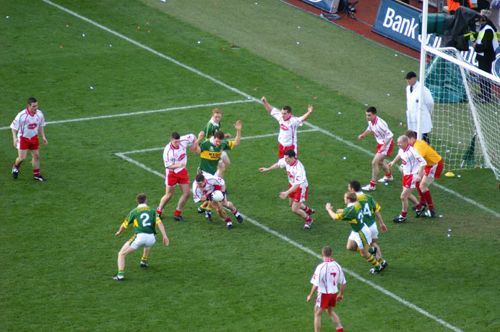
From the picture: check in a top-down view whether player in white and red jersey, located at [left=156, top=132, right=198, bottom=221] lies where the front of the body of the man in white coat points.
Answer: yes

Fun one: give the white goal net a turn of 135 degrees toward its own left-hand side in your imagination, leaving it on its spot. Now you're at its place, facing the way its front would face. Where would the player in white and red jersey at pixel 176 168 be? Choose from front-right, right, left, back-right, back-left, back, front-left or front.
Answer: back-right

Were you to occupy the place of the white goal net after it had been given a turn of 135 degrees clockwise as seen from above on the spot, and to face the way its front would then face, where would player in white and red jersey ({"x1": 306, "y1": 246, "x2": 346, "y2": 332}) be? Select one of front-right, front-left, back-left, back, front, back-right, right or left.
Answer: back

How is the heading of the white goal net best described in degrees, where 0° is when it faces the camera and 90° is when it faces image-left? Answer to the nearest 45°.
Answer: approximately 45°

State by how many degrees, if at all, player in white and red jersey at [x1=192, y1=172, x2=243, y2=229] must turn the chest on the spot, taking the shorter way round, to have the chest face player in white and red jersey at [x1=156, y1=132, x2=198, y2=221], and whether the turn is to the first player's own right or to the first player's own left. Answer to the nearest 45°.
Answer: approximately 90° to the first player's own right

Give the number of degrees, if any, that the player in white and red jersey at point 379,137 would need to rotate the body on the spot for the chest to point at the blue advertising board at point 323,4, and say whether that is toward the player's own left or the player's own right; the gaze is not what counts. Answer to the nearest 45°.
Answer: approximately 135° to the player's own right

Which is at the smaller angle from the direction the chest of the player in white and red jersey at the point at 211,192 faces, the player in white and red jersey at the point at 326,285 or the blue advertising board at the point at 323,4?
the player in white and red jersey

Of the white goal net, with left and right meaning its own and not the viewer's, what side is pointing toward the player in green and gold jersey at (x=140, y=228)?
front

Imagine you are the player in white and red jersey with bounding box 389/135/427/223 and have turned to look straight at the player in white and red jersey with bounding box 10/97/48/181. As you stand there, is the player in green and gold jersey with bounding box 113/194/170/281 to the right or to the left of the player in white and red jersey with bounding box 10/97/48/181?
left

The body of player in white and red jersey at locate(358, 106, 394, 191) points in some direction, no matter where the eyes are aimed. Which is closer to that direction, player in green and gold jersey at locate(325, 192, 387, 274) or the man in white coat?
the player in green and gold jersey

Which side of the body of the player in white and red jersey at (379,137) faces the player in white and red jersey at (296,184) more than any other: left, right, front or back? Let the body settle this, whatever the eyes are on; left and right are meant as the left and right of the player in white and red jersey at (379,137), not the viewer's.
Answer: front
